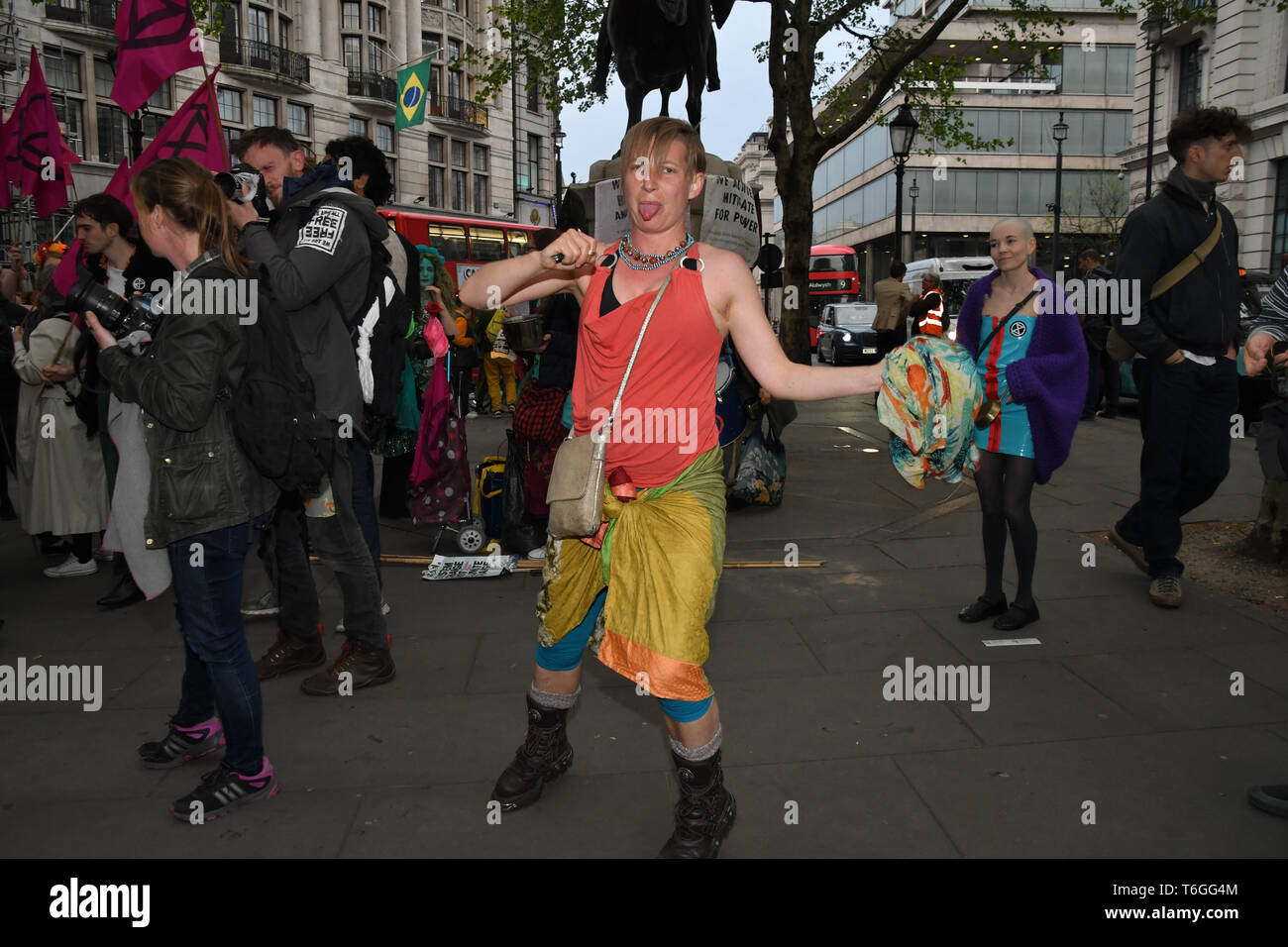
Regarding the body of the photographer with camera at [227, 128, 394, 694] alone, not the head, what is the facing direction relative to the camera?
to the viewer's left

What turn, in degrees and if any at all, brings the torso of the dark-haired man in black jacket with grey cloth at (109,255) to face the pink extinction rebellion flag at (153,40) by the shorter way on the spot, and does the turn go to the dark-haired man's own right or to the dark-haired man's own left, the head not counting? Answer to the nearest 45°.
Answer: approximately 135° to the dark-haired man's own right

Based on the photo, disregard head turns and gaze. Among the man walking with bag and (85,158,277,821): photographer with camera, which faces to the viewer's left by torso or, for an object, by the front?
the photographer with camera

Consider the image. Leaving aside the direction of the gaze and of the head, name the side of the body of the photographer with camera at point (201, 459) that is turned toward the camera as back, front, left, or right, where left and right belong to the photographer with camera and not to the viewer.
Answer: left
